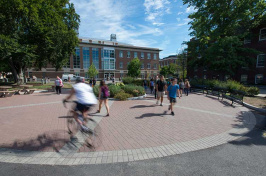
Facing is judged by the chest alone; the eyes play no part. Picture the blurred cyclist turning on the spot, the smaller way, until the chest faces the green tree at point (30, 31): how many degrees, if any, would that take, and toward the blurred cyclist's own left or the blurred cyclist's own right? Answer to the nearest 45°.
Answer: approximately 45° to the blurred cyclist's own right

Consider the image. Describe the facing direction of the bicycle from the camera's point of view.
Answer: facing away from the viewer and to the left of the viewer

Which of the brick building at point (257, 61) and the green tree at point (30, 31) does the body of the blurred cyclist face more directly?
the green tree

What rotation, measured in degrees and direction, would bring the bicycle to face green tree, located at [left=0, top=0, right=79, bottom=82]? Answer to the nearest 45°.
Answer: approximately 45° to its right

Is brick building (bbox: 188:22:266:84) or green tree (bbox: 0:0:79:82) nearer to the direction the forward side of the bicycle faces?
the green tree

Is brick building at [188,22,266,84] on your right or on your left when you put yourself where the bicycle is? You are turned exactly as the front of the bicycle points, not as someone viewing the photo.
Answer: on your right

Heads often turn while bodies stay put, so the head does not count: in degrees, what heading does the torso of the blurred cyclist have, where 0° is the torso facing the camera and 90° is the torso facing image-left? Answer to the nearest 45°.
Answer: approximately 135°

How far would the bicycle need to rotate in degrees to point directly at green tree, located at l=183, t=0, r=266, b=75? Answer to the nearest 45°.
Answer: approximately 90° to its right
